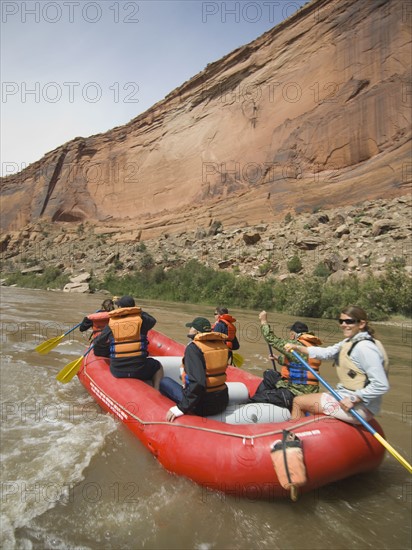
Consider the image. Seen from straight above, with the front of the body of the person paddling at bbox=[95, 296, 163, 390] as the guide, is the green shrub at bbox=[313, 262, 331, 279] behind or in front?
in front

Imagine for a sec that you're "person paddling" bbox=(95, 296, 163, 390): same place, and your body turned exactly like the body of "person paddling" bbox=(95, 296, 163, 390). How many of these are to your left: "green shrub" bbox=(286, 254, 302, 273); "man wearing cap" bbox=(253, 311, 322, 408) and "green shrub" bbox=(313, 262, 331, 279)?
0

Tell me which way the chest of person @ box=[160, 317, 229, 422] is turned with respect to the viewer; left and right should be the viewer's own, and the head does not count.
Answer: facing away from the viewer and to the left of the viewer

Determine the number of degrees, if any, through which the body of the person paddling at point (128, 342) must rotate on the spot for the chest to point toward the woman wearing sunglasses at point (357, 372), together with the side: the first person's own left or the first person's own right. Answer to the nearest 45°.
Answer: approximately 135° to the first person's own right

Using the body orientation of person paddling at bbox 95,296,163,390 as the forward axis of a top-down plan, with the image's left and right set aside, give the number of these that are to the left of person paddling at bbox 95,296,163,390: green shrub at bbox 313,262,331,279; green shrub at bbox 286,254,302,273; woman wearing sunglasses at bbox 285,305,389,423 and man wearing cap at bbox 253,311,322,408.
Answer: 0

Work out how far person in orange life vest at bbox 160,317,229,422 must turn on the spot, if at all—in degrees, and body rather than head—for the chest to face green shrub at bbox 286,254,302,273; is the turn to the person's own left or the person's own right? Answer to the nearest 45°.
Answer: approximately 45° to the person's own right

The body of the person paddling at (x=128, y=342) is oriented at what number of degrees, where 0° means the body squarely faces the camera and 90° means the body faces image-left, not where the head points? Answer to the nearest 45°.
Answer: approximately 180°

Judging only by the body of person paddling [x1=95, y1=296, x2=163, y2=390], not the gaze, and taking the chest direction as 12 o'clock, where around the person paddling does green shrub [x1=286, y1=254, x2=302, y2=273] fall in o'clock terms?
The green shrub is roughly at 1 o'clock from the person paddling.

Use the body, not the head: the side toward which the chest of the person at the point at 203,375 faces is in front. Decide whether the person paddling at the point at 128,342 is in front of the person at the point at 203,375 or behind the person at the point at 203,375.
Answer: in front

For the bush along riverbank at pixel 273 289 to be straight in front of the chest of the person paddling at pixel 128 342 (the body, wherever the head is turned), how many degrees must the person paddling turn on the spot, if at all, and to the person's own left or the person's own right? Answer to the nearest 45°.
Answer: approximately 45° to the person's own right

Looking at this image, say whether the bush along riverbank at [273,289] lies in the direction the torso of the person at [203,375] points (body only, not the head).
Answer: no

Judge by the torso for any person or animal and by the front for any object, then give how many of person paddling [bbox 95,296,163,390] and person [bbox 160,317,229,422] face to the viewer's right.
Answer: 0

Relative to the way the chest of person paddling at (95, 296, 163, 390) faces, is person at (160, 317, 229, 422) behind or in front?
behind

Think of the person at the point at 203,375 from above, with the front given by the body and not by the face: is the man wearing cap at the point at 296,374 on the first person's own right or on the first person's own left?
on the first person's own right
